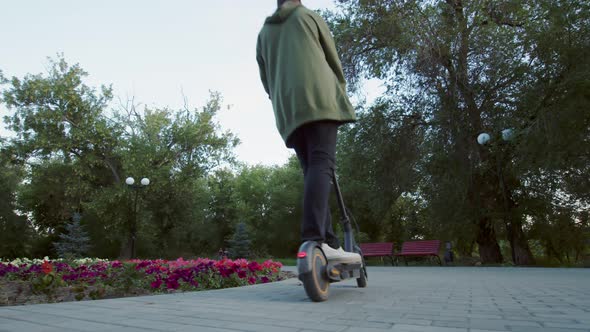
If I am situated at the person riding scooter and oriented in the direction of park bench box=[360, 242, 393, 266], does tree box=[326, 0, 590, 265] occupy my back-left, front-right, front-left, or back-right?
front-right

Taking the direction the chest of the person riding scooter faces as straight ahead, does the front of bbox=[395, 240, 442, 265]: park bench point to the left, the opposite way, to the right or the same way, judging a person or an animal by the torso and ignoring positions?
the opposite way

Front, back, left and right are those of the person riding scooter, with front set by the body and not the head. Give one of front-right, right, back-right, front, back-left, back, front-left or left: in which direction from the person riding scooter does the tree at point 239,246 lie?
front-left

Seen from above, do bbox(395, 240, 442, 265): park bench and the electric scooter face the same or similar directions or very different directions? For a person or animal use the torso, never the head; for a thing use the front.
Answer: very different directions

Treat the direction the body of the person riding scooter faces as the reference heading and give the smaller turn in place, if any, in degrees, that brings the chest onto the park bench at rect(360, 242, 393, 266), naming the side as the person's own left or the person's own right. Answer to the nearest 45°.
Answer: approximately 45° to the person's own left

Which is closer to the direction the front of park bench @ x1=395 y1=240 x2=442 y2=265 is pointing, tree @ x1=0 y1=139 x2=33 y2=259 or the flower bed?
the flower bed

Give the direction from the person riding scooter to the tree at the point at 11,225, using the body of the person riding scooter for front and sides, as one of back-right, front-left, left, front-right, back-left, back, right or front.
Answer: left

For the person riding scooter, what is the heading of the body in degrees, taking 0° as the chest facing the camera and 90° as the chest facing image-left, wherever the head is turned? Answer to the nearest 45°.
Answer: approximately 225°

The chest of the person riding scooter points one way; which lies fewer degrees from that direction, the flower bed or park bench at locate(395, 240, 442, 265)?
the park bench

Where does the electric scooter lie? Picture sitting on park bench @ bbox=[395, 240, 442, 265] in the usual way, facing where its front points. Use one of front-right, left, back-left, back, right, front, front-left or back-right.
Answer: front-left

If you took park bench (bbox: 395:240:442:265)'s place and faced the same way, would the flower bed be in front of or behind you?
in front

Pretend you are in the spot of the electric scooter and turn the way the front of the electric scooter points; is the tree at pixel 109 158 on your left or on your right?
on your left

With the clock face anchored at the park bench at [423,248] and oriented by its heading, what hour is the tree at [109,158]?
The tree is roughly at 2 o'clock from the park bench.

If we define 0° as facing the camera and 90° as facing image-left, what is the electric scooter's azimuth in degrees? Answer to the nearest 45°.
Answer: approximately 225°

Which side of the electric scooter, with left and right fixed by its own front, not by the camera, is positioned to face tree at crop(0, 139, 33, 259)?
left
